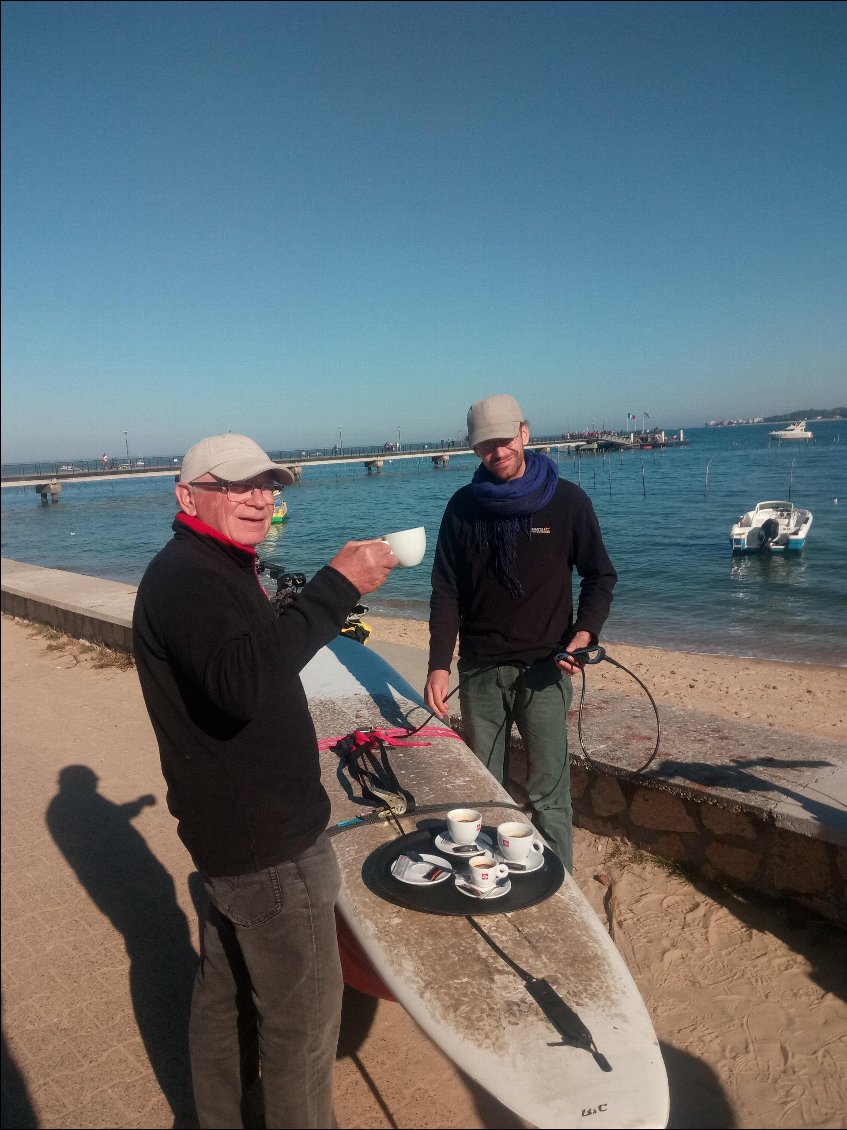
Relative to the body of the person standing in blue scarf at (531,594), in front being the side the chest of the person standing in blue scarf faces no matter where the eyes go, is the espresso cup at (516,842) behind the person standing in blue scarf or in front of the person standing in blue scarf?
in front

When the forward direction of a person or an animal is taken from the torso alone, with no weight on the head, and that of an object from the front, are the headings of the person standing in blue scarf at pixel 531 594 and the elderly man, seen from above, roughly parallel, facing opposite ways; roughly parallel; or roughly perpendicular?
roughly perpendicular

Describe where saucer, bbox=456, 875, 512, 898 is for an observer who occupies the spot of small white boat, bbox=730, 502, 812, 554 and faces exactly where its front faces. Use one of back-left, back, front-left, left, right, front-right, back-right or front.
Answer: back

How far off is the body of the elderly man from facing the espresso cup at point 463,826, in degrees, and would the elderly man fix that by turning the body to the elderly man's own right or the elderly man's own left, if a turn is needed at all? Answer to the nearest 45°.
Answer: approximately 45° to the elderly man's own left

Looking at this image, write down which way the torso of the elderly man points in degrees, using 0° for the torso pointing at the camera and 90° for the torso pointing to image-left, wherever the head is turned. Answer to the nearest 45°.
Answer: approximately 270°

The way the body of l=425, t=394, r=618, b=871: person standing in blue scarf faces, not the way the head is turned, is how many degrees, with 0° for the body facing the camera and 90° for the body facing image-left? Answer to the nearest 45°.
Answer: approximately 0°

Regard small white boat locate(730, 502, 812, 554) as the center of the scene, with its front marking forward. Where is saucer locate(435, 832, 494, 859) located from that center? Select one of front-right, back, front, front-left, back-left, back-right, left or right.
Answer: back

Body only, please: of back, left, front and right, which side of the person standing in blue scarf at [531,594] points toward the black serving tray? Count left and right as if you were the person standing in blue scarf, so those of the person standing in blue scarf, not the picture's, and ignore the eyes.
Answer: front
